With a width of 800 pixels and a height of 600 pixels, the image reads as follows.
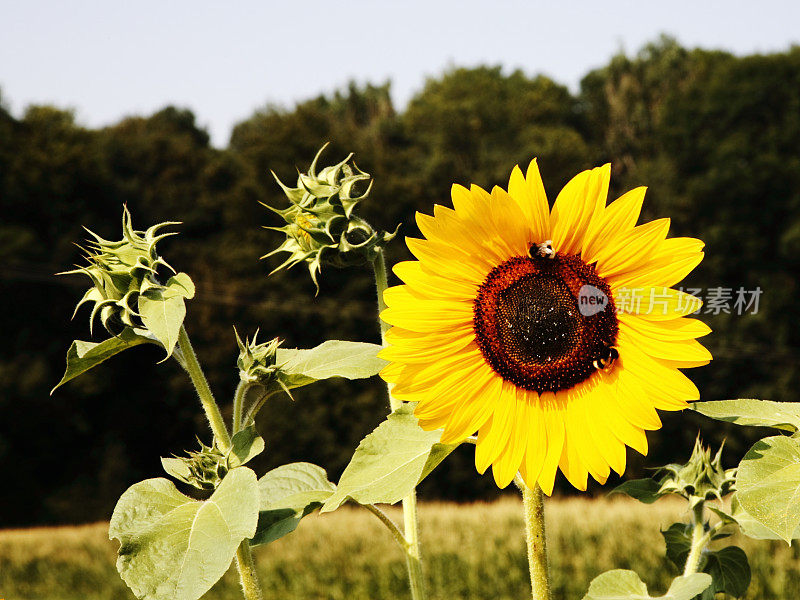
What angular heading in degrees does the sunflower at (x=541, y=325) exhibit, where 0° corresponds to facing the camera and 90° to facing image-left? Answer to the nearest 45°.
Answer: approximately 0°
